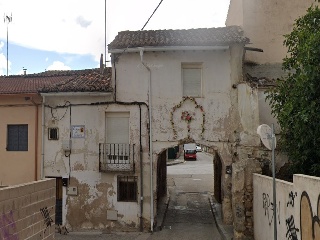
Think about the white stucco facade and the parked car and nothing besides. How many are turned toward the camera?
2

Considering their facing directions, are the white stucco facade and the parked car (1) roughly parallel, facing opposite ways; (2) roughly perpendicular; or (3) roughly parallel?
roughly parallel

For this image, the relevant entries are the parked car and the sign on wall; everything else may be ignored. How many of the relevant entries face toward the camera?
2

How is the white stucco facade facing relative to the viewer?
toward the camera

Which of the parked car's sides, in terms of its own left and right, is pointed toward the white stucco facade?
front

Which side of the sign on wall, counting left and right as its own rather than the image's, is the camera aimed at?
front

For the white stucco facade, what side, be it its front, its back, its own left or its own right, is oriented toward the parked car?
back

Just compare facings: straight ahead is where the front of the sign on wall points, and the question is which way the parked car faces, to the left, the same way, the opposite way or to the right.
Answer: the same way

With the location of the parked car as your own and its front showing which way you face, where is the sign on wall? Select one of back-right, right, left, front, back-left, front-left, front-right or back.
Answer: front

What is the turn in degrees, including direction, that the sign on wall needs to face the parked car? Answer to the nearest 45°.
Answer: approximately 135° to its left
